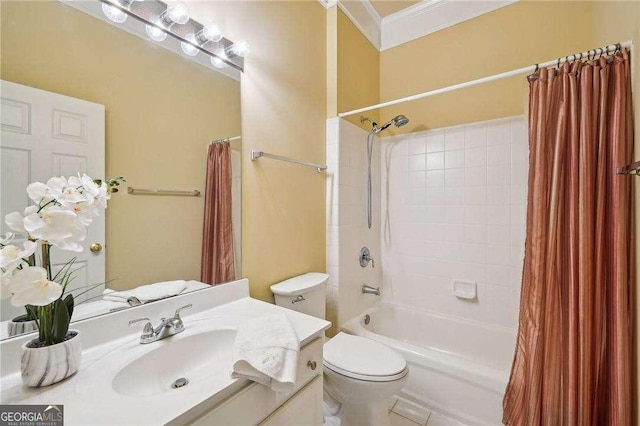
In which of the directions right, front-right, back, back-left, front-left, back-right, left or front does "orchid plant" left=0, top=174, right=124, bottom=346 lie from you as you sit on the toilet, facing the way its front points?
right

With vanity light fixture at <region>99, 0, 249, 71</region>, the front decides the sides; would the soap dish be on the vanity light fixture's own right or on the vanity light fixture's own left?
on the vanity light fixture's own left

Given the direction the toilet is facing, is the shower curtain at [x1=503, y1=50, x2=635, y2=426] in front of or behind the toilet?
in front

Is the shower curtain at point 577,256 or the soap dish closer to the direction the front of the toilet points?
the shower curtain

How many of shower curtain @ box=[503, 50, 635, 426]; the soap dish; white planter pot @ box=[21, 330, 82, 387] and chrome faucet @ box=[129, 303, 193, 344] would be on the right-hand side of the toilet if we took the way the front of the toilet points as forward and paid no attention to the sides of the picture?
2

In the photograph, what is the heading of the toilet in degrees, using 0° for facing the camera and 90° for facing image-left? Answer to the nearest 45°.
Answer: approximately 315°

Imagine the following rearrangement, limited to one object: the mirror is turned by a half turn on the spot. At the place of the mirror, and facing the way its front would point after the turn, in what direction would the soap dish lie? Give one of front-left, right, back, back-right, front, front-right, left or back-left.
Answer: back-right

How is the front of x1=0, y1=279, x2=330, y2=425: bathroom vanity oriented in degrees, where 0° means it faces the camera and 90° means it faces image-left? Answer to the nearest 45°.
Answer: approximately 315°

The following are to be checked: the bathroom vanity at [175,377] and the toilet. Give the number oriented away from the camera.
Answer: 0

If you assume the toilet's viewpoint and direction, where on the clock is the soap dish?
The soap dish is roughly at 9 o'clock from the toilet.
